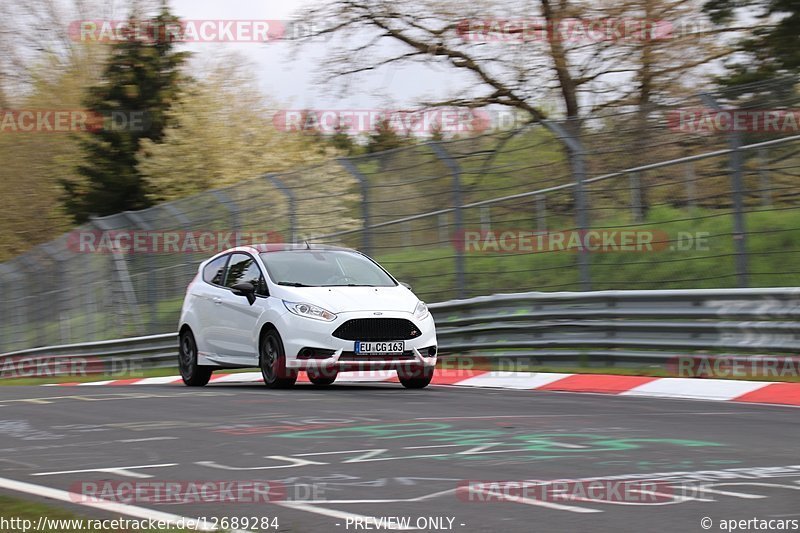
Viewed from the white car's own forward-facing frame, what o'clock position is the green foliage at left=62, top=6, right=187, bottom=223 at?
The green foliage is roughly at 7 o'clock from the white car.

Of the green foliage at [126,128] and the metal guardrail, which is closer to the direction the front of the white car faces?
the metal guardrail

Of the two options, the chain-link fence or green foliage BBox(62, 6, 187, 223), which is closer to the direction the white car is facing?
the chain-link fence

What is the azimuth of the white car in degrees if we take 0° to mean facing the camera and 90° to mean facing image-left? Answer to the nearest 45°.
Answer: approximately 315°
